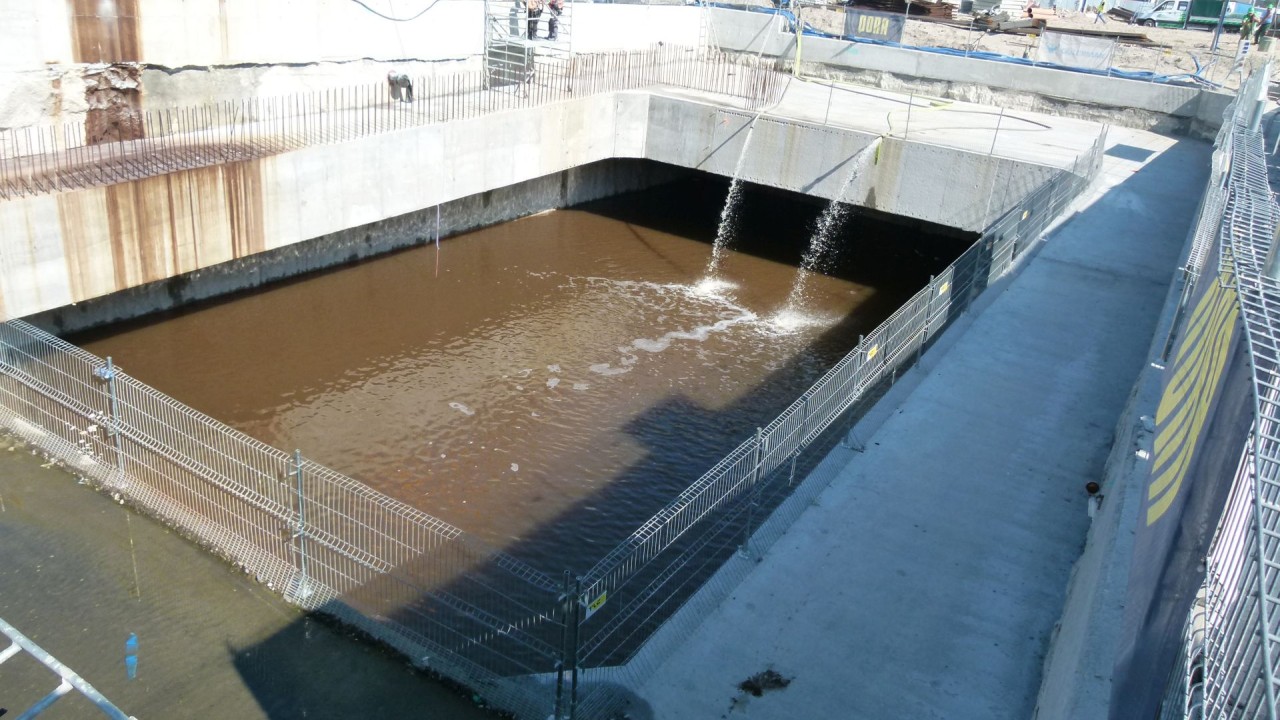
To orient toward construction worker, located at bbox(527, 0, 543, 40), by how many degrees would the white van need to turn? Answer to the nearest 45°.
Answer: approximately 45° to its left

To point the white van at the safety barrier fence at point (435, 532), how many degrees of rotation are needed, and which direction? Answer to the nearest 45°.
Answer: approximately 90° to its left

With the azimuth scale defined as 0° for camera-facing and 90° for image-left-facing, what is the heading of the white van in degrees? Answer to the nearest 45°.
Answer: approximately 90°

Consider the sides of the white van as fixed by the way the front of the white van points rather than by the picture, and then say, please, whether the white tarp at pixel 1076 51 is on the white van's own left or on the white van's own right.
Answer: on the white van's own left

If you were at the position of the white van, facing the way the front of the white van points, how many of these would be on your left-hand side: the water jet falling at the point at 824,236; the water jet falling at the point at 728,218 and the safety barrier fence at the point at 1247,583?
3
